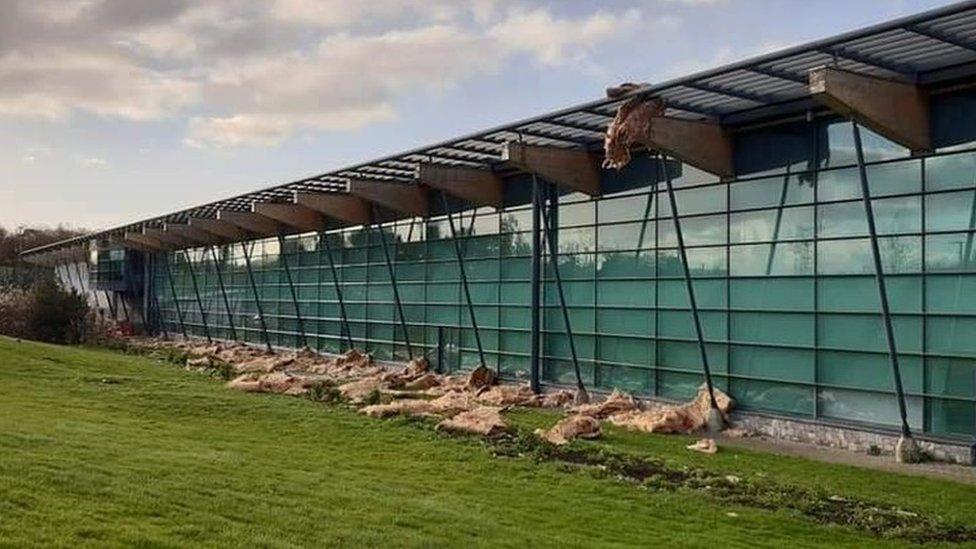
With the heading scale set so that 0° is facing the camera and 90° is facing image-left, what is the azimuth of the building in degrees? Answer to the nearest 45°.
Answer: approximately 45°
